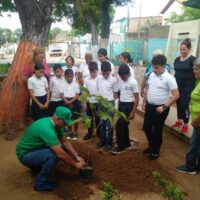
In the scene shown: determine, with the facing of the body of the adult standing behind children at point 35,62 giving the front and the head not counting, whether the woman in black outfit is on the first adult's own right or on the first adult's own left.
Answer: on the first adult's own left

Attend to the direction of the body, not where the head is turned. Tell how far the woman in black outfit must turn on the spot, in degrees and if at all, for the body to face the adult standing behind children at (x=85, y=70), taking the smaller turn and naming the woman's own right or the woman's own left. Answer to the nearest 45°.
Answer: approximately 45° to the woman's own right

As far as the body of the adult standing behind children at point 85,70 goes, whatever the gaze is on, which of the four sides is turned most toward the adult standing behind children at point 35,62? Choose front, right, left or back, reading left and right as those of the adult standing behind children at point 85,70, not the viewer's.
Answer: right

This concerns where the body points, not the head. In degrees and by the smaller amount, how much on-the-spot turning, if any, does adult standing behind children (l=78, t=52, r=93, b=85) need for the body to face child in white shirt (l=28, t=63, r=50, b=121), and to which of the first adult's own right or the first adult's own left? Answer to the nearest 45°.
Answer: approximately 90° to the first adult's own right
